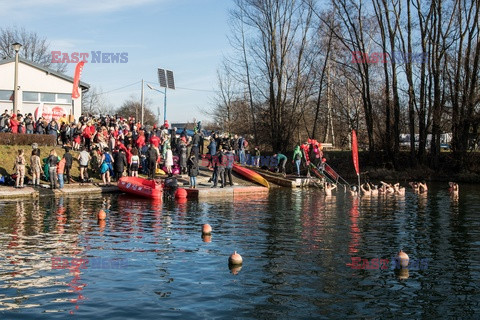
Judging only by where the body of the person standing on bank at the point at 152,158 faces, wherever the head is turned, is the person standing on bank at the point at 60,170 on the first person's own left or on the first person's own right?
on the first person's own left

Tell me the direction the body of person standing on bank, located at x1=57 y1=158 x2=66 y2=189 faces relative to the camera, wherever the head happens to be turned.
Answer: to the viewer's right

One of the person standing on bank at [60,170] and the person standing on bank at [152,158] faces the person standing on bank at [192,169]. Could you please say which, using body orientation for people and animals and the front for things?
the person standing on bank at [60,170]

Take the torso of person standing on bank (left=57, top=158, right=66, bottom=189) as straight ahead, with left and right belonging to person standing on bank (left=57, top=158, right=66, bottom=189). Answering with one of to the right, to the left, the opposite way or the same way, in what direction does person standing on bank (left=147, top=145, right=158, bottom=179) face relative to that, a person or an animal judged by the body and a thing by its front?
to the left

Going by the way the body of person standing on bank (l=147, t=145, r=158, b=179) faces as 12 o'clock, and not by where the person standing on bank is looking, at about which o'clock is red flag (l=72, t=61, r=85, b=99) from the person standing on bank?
The red flag is roughly at 11 o'clock from the person standing on bank.

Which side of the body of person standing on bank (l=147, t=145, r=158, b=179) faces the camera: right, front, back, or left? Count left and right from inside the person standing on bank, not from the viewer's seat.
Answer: back

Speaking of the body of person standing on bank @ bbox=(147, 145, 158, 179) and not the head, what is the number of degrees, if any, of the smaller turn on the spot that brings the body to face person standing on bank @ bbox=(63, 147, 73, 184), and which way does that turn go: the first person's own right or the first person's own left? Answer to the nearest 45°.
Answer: approximately 135° to the first person's own left

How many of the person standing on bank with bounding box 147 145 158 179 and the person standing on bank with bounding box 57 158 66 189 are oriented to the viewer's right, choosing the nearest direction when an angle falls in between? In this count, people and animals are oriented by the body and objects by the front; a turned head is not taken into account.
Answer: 1

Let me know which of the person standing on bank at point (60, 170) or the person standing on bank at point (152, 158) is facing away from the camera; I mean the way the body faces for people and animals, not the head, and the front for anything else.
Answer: the person standing on bank at point (152, 158)

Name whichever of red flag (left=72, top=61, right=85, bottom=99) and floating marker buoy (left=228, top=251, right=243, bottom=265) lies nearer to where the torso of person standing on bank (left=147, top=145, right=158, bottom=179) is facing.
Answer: the red flag
